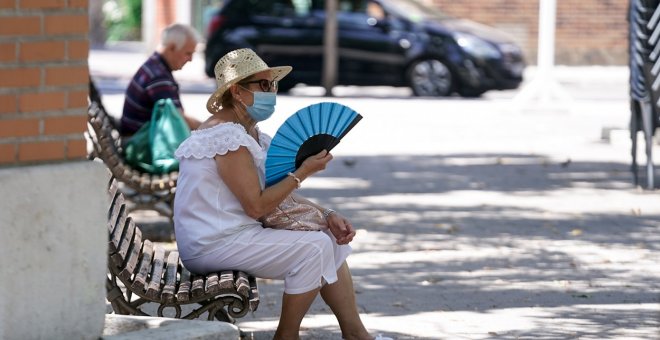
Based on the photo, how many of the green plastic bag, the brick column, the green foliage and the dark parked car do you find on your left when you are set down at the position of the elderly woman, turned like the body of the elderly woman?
3

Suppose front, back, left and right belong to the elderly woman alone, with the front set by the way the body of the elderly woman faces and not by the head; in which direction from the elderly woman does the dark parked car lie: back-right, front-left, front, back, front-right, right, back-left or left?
left

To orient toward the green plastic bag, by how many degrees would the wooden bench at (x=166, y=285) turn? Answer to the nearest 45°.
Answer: approximately 90° to its left

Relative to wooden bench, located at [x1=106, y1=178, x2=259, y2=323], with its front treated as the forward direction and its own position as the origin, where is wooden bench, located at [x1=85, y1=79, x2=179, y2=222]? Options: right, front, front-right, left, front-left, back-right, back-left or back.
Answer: left

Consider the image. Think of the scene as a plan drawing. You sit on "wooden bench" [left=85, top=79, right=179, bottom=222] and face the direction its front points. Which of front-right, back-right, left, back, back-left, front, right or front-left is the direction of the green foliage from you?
left

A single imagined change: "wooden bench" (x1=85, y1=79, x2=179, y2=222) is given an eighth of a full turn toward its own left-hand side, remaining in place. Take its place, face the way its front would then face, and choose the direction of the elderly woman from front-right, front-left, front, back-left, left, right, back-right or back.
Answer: back-right

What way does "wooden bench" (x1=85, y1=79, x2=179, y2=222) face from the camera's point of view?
to the viewer's right

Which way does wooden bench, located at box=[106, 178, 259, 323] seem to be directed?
to the viewer's right

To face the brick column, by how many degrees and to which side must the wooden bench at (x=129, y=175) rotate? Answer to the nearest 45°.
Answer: approximately 90° to its right

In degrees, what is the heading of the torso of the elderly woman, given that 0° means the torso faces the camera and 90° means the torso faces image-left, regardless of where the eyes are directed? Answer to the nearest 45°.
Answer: approximately 270°

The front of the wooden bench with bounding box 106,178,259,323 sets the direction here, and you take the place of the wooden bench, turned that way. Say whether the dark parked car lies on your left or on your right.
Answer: on your left

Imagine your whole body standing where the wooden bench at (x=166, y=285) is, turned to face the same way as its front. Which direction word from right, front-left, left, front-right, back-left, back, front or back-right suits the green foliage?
left

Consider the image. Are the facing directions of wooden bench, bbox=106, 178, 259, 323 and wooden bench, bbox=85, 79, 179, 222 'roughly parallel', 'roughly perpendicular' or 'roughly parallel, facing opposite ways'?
roughly parallel

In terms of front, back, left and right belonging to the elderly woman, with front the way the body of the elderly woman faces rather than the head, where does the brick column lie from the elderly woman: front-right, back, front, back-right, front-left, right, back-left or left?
back-right
